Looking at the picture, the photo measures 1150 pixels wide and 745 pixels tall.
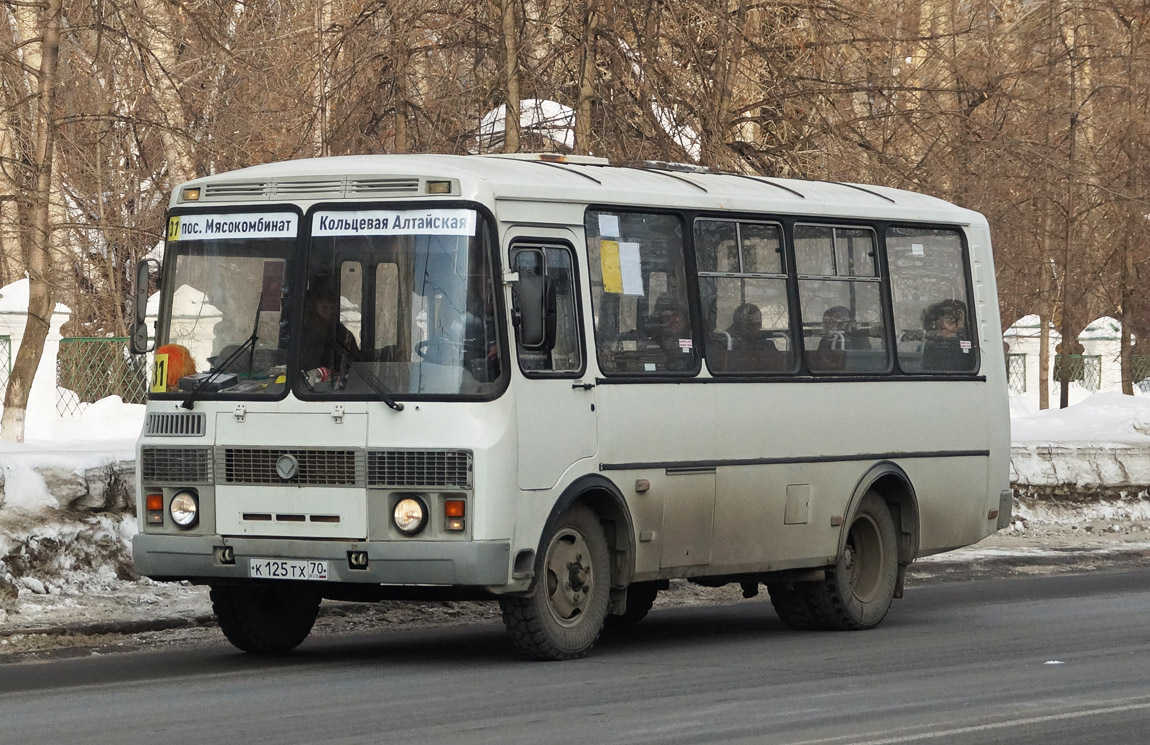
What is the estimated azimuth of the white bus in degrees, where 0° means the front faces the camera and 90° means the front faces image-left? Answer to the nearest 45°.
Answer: approximately 45°

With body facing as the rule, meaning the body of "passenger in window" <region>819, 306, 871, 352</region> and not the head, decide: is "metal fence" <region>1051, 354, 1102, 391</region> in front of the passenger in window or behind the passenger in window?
behind

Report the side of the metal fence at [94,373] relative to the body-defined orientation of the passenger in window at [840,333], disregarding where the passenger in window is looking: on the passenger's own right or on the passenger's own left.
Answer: on the passenger's own right

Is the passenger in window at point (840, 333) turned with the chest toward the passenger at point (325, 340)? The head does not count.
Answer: yes
